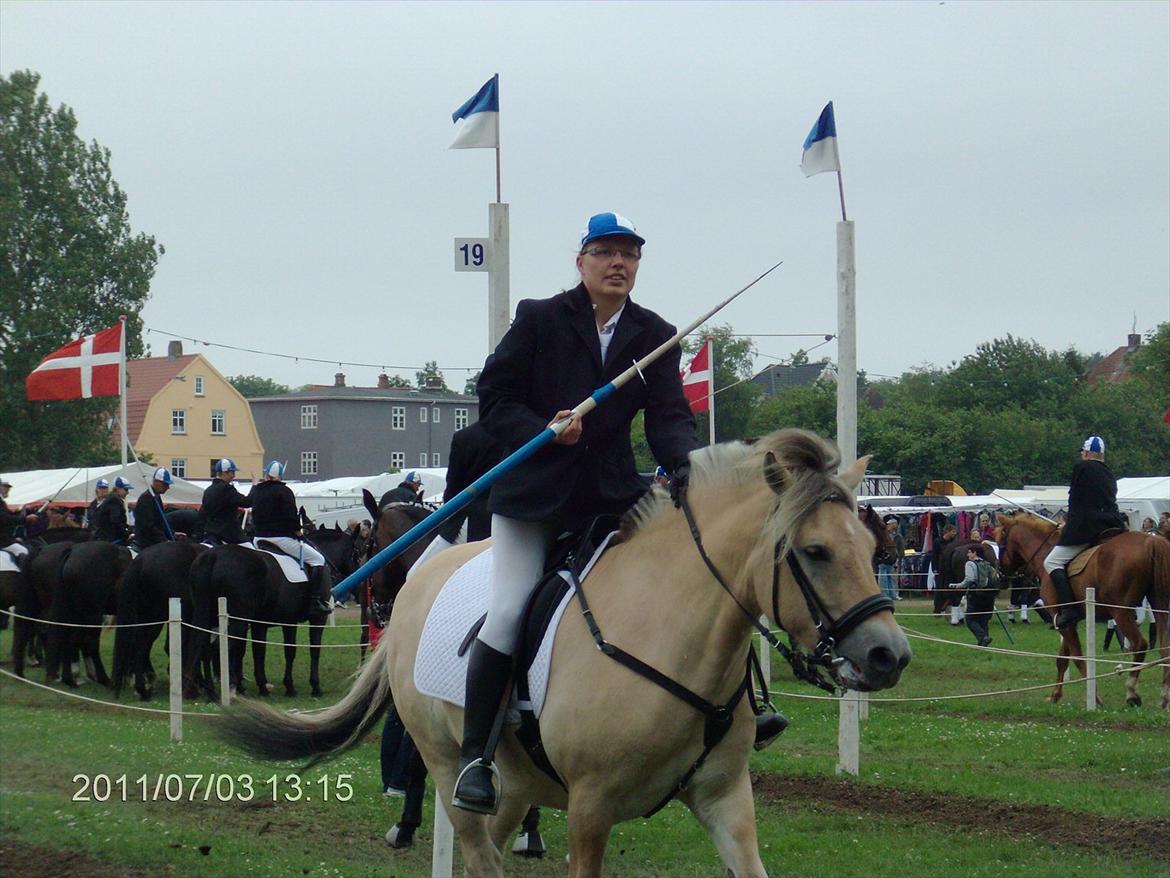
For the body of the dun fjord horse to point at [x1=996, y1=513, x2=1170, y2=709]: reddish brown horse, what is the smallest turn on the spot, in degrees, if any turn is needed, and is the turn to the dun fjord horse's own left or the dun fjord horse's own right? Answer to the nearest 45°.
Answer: approximately 90° to the dun fjord horse's own left

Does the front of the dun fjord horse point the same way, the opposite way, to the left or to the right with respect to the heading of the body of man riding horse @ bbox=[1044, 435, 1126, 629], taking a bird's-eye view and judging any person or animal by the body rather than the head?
the opposite way

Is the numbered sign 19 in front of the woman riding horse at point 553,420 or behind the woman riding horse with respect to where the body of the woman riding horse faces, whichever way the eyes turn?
behind

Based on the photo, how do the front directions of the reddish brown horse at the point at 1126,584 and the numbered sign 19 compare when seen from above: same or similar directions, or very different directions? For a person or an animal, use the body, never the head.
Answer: very different directions

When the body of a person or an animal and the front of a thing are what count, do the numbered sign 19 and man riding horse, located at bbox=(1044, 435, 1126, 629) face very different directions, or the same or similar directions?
very different directions

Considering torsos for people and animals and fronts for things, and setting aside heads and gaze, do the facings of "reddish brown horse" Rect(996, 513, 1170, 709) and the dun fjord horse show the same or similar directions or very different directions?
very different directions

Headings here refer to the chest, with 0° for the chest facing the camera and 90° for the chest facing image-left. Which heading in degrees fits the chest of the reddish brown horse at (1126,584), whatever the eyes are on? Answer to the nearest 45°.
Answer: approximately 135°

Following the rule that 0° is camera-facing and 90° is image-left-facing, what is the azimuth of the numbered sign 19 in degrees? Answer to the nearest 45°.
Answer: approximately 0°

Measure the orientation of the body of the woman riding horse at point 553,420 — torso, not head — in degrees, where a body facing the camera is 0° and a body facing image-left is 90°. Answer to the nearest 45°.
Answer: approximately 315°

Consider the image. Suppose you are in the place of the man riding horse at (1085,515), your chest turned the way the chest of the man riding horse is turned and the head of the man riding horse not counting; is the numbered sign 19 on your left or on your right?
on your left

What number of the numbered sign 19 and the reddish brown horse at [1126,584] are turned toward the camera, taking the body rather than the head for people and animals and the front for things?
1

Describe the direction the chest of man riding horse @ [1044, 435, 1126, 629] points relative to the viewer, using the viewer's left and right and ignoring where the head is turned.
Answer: facing away from the viewer and to the left of the viewer

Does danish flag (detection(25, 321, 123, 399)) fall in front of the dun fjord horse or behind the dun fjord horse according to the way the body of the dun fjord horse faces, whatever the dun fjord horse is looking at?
behind
